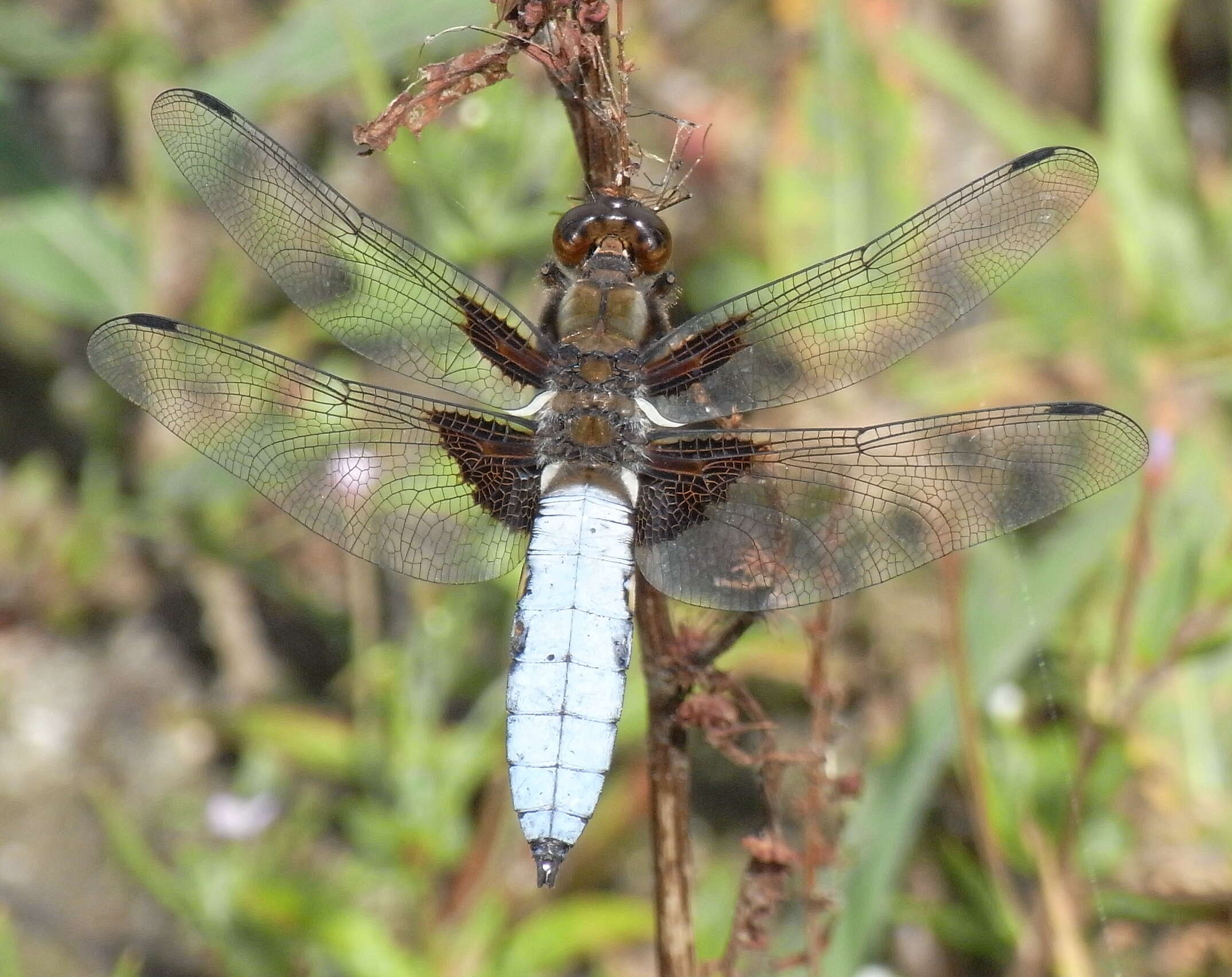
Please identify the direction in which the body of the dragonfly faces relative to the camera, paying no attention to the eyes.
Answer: away from the camera
